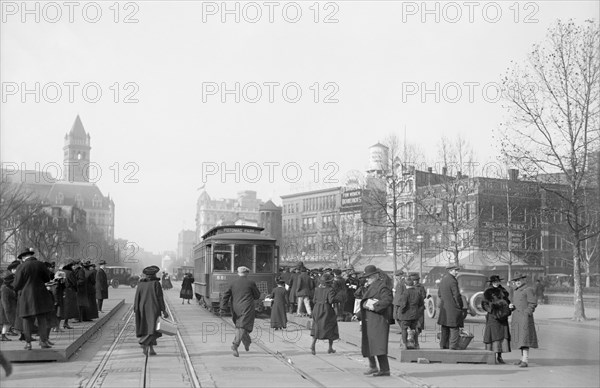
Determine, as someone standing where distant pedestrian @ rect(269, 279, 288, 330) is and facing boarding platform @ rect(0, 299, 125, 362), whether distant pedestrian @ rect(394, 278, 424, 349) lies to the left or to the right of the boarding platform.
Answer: left

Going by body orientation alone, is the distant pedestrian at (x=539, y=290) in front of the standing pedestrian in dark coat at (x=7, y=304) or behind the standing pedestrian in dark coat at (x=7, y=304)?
in front

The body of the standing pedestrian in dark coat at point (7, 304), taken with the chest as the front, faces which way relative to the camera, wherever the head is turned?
to the viewer's right

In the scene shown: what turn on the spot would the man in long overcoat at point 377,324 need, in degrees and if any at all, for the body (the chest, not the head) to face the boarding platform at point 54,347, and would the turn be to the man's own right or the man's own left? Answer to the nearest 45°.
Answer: approximately 45° to the man's own right

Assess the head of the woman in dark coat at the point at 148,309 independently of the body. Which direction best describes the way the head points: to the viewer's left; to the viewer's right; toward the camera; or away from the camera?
away from the camera

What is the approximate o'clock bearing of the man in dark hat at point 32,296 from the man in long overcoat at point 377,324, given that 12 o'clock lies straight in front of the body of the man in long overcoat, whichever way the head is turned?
The man in dark hat is roughly at 2 o'clock from the man in long overcoat.

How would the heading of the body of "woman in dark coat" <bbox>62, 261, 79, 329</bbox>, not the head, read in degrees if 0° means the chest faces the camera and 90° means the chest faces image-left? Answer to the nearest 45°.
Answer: approximately 270°

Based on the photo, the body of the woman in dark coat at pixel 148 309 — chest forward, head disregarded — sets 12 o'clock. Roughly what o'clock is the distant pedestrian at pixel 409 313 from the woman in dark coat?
The distant pedestrian is roughly at 3 o'clock from the woman in dark coat.
